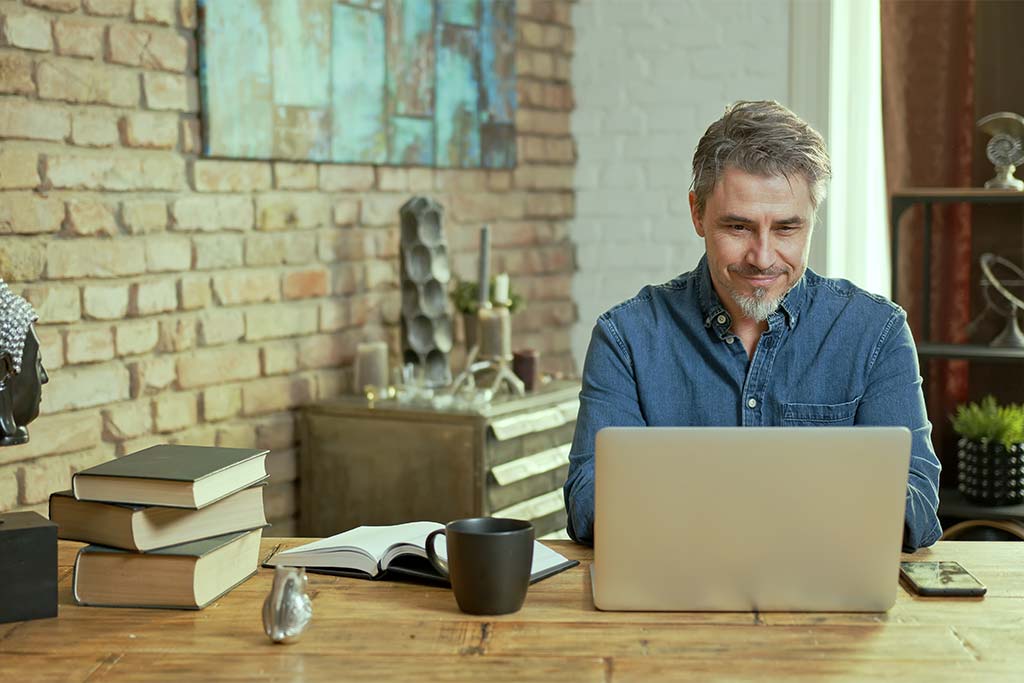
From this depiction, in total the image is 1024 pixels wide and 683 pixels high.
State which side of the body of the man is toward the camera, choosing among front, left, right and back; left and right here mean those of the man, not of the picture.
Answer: front

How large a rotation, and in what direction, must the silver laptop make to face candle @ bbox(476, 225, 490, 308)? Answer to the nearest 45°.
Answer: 0° — it already faces it

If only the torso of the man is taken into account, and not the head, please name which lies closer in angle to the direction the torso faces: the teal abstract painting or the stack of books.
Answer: the stack of books

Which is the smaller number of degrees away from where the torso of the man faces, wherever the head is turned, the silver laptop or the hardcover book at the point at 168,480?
the silver laptop

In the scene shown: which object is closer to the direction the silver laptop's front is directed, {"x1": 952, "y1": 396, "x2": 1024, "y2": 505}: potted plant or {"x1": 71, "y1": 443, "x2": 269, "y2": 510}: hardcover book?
the potted plant

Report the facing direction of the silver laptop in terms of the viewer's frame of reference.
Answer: facing away from the viewer

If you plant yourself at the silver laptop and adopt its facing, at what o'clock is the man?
The man is roughly at 12 o'clock from the silver laptop.

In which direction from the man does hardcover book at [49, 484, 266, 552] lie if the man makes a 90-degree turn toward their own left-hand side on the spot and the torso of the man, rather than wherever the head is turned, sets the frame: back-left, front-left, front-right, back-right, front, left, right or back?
back-right

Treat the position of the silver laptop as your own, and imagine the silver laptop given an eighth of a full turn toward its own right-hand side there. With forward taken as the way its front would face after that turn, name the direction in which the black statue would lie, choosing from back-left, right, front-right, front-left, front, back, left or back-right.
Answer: back-left

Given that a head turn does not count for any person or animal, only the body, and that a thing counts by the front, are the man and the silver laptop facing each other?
yes

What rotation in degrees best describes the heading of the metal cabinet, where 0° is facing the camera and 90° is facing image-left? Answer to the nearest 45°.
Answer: approximately 315°

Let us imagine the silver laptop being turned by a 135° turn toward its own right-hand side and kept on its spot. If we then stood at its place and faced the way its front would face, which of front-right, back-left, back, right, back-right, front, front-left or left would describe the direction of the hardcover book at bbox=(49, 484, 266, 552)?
back-right

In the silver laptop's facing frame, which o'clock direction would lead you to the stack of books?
The stack of books is roughly at 9 o'clock from the silver laptop.
